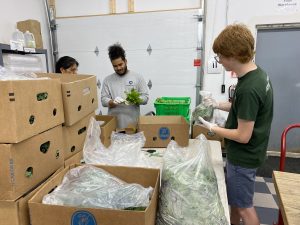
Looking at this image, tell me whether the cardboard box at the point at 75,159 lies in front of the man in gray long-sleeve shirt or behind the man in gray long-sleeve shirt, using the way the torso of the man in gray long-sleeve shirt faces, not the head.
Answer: in front

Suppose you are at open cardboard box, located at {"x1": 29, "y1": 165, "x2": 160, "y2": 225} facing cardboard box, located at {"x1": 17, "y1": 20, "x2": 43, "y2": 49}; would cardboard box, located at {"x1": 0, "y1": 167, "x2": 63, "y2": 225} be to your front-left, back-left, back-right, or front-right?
front-left

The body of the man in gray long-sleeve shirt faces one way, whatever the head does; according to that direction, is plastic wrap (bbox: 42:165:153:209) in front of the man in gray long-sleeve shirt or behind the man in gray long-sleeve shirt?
in front

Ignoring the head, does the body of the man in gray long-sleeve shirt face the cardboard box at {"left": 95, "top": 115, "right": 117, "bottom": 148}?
yes

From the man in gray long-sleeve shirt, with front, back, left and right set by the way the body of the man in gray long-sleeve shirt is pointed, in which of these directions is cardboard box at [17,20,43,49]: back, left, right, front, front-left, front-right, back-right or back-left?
back-right

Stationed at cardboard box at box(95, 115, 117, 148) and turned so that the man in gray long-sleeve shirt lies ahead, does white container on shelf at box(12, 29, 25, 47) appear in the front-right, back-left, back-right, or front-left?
front-left

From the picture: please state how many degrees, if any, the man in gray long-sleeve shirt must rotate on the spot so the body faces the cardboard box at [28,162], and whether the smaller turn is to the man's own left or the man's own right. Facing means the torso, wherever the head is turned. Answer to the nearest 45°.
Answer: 0° — they already face it

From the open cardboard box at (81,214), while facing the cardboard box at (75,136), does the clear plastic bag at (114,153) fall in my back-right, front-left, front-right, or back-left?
front-right

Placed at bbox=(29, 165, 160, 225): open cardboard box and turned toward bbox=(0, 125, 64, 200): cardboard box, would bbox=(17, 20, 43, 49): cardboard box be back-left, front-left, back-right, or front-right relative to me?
front-right

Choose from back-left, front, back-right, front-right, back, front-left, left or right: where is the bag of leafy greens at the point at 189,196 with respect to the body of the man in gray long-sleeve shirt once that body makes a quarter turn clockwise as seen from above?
left

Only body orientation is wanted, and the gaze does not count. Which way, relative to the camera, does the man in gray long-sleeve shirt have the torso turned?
toward the camera

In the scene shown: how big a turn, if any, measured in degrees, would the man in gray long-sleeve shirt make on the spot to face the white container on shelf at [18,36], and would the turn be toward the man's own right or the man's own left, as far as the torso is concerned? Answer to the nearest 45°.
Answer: approximately 135° to the man's own right

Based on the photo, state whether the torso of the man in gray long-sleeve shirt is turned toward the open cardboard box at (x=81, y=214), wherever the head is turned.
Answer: yes

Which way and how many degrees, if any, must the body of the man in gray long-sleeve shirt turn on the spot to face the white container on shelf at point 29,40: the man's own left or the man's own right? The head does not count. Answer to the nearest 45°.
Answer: approximately 135° to the man's own right
